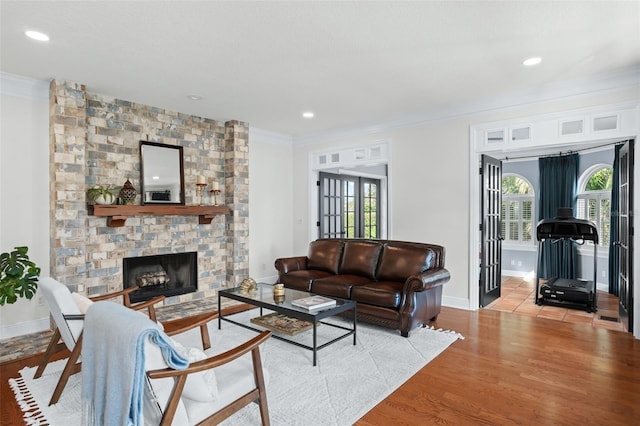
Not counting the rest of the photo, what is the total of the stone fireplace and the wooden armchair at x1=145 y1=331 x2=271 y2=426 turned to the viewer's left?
0

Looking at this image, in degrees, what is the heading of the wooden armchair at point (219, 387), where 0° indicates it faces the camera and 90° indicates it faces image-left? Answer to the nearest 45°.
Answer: approximately 225°

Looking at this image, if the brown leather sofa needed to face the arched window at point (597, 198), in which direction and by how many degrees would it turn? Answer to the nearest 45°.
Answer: approximately 180°

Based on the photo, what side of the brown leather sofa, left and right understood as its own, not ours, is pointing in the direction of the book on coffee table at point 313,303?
front

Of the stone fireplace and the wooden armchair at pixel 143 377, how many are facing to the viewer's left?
0

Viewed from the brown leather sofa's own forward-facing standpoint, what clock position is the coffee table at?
The coffee table is roughly at 12 o'clock from the brown leather sofa.

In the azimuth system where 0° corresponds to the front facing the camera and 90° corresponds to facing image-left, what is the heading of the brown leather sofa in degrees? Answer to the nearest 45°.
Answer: approximately 45°

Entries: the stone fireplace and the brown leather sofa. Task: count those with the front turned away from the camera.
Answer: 0

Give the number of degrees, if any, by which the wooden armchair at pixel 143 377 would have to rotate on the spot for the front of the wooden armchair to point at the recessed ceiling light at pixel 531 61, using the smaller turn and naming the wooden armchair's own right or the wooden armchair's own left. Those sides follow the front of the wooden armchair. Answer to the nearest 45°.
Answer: approximately 45° to the wooden armchair's own right

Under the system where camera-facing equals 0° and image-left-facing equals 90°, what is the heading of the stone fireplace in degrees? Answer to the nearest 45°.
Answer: approximately 315°

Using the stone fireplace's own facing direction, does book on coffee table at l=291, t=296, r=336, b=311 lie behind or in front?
in front
